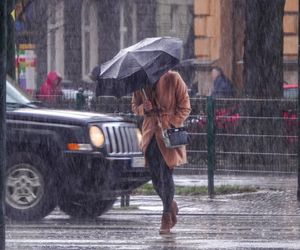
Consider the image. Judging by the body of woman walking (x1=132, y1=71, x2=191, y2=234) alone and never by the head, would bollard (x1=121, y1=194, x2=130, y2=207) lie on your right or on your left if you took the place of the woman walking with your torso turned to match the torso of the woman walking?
on your right

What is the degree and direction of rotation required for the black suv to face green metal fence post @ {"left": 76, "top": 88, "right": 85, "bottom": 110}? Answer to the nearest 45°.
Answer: approximately 135° to its left

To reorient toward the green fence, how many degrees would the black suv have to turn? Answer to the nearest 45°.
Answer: approximately 90° to its left

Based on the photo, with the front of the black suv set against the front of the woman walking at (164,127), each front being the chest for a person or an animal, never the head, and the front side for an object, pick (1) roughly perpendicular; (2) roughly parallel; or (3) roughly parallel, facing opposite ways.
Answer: roughly perpendicular

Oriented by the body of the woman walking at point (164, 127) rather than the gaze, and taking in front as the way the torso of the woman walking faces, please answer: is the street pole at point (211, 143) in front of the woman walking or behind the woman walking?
behind

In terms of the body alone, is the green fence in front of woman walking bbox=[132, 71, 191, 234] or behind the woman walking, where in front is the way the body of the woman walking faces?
behind

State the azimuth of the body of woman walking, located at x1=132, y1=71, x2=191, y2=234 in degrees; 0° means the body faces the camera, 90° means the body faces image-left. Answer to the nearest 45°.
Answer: approximately 45°

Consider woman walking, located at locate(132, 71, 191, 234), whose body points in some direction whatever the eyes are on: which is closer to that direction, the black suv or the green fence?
the black suv
